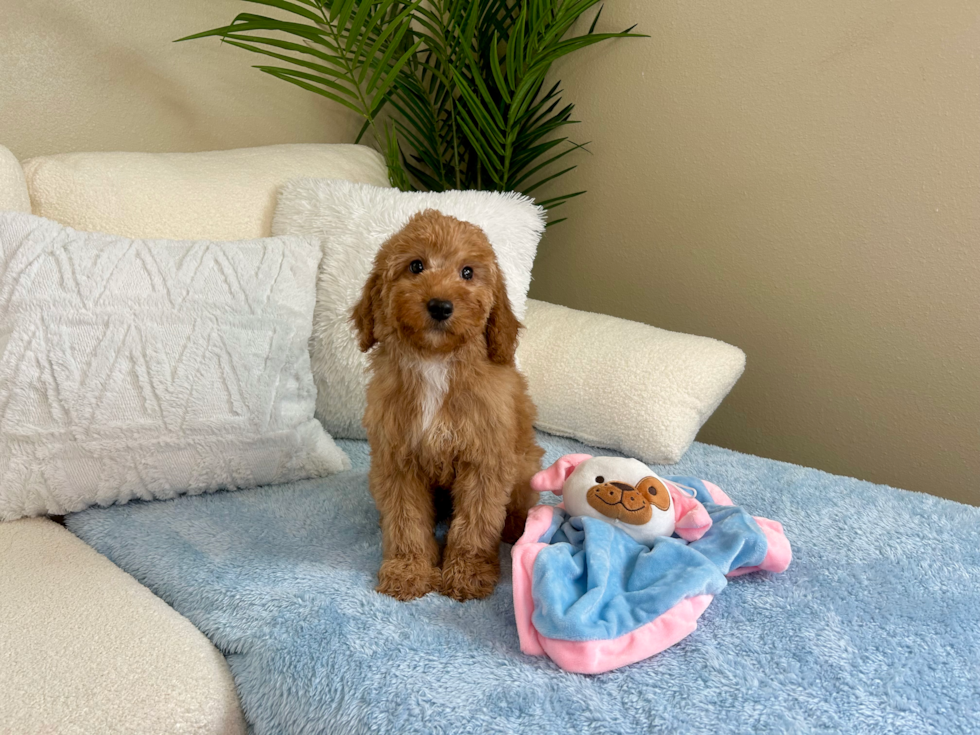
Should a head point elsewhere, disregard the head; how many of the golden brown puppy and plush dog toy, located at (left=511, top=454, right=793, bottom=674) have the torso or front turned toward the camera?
2

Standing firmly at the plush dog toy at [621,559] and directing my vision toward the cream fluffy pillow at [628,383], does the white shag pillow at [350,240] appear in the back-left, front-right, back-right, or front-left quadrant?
front-left

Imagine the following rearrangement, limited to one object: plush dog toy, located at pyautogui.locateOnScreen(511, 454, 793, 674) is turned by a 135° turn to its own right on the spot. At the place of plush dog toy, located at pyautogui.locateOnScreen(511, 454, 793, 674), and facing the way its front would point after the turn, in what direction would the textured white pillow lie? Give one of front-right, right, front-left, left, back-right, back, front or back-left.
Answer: front-left

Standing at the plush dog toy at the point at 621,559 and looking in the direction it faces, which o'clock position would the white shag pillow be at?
The white shag pillow is roughly at 4 o'clock from the plush dog toy.

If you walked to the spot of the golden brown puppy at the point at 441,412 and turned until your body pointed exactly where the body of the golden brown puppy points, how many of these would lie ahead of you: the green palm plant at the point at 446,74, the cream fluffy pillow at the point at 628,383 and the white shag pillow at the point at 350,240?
0

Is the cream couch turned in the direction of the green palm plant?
no

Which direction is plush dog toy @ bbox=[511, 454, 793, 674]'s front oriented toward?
toward the camera

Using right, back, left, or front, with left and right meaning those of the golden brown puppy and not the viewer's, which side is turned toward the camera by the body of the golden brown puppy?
front

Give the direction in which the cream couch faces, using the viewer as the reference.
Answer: facing the viewer and to the right of the viewer

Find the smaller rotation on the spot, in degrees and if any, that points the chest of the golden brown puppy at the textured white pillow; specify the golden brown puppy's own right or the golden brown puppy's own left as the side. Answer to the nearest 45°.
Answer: approximately 90° to the golden brown puppy's own right

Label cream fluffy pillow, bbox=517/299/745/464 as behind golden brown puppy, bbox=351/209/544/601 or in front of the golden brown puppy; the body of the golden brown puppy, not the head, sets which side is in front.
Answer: behind

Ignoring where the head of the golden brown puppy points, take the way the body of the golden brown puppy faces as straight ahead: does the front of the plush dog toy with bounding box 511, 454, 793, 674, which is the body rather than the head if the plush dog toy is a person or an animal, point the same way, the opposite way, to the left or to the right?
the same way
